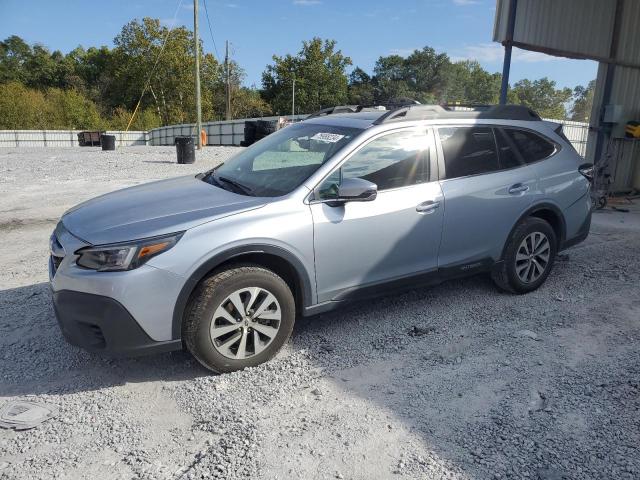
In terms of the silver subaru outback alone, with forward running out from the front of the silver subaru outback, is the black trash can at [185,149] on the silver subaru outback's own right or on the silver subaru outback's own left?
on the silver subaru outback's own right

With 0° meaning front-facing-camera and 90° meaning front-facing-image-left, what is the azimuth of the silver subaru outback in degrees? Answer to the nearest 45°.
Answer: approximately 45°

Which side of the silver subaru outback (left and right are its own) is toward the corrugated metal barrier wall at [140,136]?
right

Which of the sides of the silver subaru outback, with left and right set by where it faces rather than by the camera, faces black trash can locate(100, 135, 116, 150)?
right

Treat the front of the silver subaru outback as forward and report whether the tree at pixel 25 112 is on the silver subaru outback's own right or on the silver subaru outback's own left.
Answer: on the silver subaru outback's own right

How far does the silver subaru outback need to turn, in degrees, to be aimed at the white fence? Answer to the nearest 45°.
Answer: approximately 90° to its right
